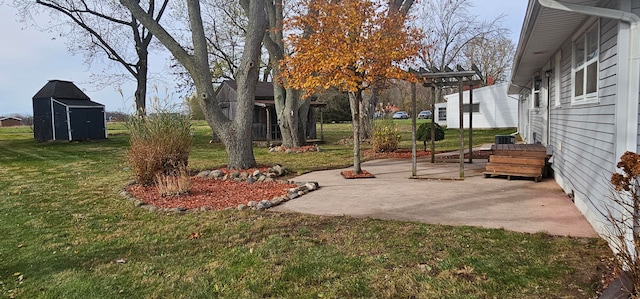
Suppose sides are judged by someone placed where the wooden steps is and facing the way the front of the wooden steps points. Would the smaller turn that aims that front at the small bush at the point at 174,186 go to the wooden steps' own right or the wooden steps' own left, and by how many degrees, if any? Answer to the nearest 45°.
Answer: approximately 45° to the wooden steps' own right

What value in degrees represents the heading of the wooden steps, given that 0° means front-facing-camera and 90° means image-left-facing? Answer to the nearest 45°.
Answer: approximately 0°

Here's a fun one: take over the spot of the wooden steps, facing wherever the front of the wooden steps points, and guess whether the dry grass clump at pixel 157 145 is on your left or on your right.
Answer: on your right

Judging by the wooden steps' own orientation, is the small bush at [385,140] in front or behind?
behind

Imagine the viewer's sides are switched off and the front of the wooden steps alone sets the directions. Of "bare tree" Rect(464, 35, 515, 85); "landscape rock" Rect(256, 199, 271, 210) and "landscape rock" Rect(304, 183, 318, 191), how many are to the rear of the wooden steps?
1

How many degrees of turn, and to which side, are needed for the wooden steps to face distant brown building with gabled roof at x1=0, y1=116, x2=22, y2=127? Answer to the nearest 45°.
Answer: approximately 90° to its right

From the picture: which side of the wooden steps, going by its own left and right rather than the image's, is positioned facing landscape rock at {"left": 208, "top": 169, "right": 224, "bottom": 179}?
right

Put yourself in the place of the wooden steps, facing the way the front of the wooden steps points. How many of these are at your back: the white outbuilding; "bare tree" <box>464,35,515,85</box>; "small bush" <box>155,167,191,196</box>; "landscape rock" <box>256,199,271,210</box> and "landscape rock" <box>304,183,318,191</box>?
2

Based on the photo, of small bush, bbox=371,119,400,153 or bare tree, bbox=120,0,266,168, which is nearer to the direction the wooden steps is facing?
the bare tree

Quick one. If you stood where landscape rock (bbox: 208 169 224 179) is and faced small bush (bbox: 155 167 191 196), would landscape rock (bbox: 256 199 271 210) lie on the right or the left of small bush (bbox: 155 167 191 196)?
left

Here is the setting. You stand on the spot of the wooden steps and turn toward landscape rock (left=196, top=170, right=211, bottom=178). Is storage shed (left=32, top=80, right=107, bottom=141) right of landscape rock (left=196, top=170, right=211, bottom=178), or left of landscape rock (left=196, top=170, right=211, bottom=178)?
right

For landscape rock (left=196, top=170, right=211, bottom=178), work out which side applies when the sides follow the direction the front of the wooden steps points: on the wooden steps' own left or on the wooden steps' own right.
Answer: on the wooden steps' own right

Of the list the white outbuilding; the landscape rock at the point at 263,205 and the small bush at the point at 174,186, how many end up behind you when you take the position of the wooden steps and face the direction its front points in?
1

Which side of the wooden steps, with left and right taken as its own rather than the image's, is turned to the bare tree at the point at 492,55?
back

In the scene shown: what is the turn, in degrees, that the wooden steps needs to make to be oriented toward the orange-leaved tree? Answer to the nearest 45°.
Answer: approximately 90° to its right

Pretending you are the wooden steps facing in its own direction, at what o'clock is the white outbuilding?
The white outbuilding is roughly at 6 o'clock from the wooden steps.
